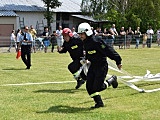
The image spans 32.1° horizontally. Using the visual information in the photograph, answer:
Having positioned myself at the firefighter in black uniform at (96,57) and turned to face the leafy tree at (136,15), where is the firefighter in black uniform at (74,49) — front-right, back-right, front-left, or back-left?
front-left

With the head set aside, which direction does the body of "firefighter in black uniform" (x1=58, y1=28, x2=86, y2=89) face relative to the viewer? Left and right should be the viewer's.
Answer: facing the viewer and to the left of the viewer

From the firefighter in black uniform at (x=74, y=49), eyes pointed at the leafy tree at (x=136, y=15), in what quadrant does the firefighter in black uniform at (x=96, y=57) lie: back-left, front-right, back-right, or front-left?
back-right
